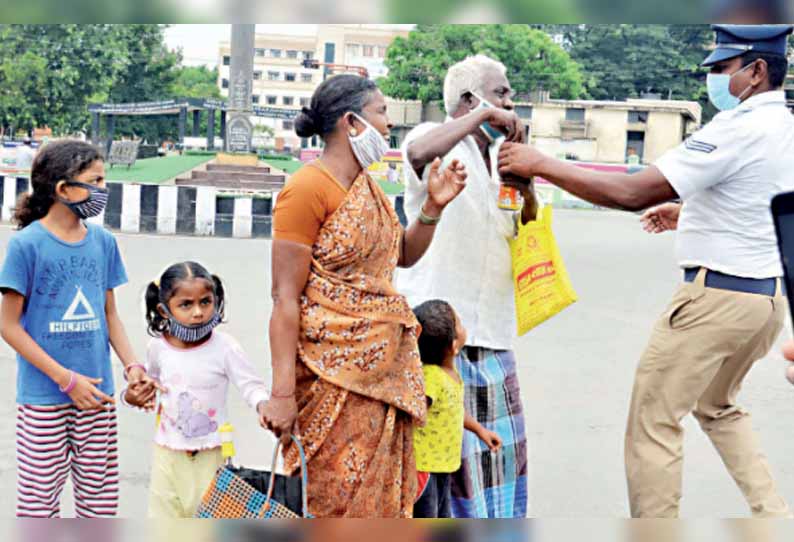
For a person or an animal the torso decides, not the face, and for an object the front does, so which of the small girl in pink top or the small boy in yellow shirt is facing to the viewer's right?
the small boy in yellow shirt

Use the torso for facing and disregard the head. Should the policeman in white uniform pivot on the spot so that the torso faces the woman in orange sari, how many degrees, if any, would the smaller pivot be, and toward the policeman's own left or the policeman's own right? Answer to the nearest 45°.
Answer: approximately 45° to the policeman's own left

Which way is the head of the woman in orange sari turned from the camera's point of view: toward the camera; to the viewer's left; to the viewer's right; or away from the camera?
to the viewer's right

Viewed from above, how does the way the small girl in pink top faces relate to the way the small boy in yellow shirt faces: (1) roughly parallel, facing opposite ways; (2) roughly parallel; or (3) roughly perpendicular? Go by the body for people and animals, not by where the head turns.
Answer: roughly perpendicular

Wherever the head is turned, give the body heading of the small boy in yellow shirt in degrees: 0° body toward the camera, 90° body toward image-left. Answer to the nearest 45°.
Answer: approximately 270°

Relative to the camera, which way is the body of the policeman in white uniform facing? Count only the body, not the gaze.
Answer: to the viewer's left

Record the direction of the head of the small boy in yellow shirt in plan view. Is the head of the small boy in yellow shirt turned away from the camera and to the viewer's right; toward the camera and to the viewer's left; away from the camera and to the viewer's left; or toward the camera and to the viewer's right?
away from the camera and to the viewer's right

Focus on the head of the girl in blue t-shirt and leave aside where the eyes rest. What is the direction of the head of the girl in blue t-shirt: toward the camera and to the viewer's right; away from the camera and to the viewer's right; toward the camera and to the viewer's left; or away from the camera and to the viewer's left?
toward the camera and to the viewer's right

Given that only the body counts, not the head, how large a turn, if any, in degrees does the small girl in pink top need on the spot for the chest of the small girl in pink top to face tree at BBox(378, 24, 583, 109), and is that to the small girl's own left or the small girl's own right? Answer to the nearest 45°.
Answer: approximately 180°

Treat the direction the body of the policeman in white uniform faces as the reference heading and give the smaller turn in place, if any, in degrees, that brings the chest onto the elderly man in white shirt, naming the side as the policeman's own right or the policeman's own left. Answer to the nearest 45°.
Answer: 0° — they already face them
